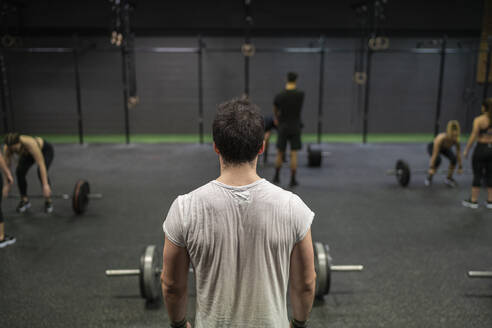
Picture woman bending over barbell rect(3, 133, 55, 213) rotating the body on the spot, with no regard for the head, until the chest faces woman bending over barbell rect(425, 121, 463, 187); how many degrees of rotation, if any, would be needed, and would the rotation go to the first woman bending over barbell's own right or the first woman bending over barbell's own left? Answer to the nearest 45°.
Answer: approximately 135° to the first woman bending over barbell's own left

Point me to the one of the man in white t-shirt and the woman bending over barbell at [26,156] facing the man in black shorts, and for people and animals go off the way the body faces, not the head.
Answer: the man in white t-shirt

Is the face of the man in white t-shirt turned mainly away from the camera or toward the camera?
away from the camera

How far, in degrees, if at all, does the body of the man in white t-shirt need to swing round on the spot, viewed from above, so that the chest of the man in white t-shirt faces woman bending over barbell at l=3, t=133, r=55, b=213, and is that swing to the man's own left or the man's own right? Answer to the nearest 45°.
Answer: approximately 45° to the man's own left

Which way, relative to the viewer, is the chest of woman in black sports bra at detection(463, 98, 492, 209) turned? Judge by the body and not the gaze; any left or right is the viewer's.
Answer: facing away from the viewer and to the left of the viewer

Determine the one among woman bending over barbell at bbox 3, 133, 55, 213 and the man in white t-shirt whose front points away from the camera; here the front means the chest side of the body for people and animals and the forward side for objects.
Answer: the man in white t-shirt

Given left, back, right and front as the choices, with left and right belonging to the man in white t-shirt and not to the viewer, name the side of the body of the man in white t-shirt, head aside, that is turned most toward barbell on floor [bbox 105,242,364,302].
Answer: front

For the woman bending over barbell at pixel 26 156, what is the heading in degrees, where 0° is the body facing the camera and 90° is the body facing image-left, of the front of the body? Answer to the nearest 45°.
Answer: approximately 45°

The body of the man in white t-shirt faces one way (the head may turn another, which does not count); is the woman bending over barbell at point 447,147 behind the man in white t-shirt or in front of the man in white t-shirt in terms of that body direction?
in front

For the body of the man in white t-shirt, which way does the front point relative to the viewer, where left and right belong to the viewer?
facing away from the viewer

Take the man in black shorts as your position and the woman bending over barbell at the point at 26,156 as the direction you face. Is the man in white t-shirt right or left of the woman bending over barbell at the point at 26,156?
left
